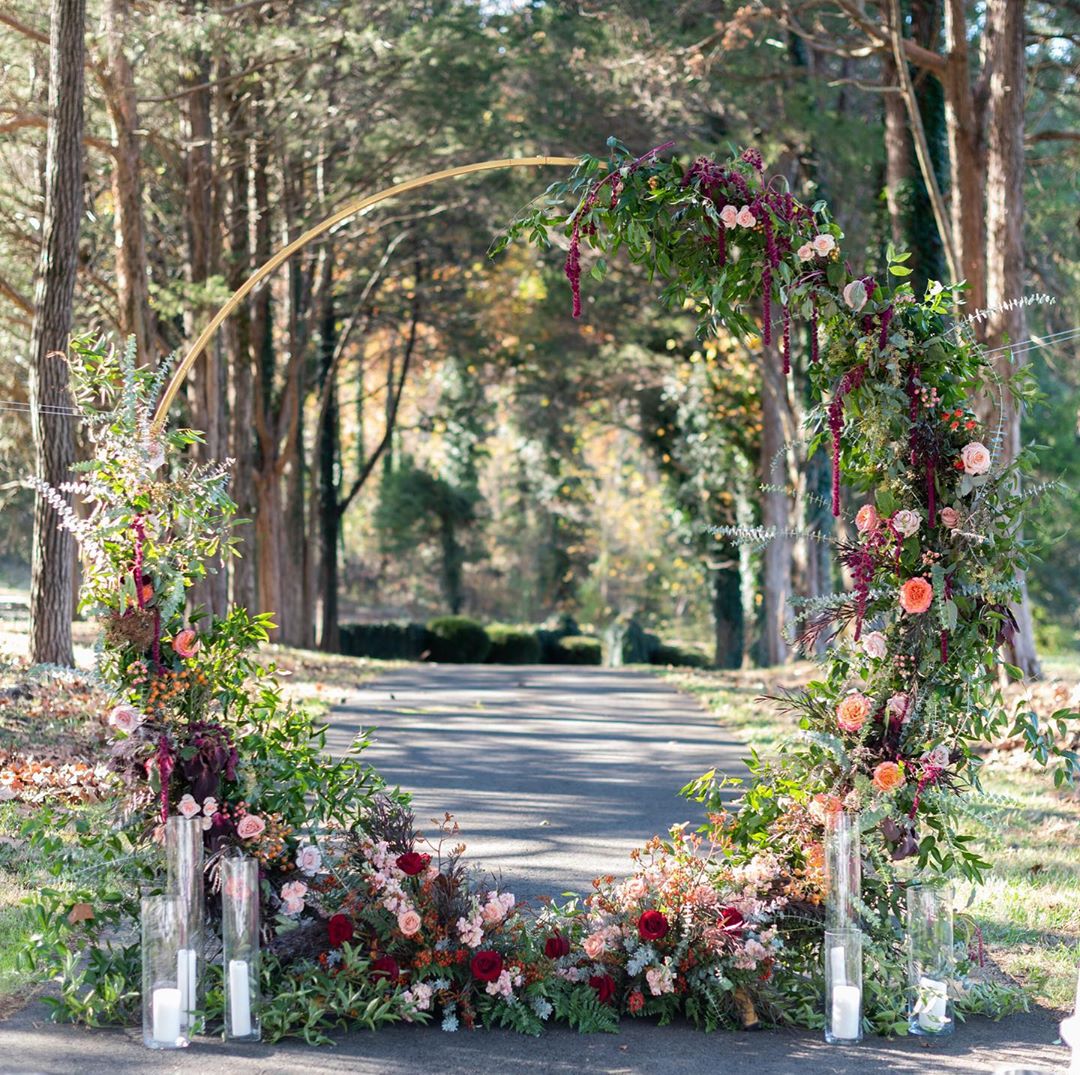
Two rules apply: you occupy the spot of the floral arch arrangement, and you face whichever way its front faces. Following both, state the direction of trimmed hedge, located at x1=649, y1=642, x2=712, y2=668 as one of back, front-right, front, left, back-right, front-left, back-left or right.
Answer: back

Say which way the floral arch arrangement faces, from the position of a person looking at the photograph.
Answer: facing the viewer

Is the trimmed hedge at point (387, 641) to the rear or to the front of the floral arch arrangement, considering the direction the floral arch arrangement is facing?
to the rear

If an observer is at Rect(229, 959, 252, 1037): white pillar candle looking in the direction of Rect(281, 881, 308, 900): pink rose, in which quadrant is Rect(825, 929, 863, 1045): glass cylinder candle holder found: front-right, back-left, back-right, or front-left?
front-right

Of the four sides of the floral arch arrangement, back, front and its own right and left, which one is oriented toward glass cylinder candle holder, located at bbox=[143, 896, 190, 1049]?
right

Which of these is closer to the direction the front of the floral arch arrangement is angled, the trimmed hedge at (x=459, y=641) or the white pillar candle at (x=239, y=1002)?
the white pillar candle

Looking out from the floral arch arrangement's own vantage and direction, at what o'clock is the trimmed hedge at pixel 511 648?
The trimmed hedge is roughly at 6 o'clock from the floral arch arrangement.

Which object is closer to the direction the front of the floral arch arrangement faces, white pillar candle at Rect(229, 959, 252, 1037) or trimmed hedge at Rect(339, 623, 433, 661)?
the white pillar candle

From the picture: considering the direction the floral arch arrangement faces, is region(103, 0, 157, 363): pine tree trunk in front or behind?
behind

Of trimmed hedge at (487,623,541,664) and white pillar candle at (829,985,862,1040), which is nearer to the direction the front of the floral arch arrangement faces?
the white pillar candle

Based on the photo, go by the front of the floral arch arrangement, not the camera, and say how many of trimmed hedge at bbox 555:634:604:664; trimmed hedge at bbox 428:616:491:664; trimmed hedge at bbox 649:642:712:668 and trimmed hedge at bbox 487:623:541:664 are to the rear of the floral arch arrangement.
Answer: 4

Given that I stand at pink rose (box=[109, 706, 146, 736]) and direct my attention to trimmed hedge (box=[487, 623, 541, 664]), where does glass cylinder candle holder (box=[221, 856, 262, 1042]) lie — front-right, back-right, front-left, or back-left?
back-right

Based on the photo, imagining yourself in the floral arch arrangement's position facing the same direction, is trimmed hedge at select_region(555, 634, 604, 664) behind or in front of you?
behind

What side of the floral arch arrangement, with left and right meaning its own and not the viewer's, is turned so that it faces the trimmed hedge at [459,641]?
back
